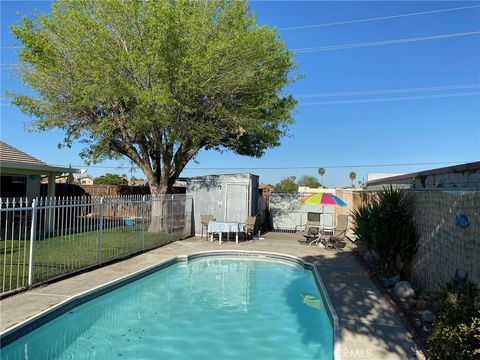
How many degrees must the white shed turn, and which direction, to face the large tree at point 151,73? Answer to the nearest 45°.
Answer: approximately 45° to its right

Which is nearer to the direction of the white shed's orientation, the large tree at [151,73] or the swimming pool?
the swimming pool

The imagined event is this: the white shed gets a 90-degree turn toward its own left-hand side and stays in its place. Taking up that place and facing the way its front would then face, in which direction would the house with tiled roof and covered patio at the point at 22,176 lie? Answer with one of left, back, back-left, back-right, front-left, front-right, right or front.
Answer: back

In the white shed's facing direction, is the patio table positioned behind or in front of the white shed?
in front

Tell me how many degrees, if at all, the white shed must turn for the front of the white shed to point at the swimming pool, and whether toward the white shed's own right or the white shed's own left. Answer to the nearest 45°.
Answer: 0° — it already faces it

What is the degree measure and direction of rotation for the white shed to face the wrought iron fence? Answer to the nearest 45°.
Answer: approximately 45° to its right

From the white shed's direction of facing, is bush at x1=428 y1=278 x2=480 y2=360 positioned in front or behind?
in front

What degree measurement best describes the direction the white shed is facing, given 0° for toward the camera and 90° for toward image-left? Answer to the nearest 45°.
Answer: approximately 0°

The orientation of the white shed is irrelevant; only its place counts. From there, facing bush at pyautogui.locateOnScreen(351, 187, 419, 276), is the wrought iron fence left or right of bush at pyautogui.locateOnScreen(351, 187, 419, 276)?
right

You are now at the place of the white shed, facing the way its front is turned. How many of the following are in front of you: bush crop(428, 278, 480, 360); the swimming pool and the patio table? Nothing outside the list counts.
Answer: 3
